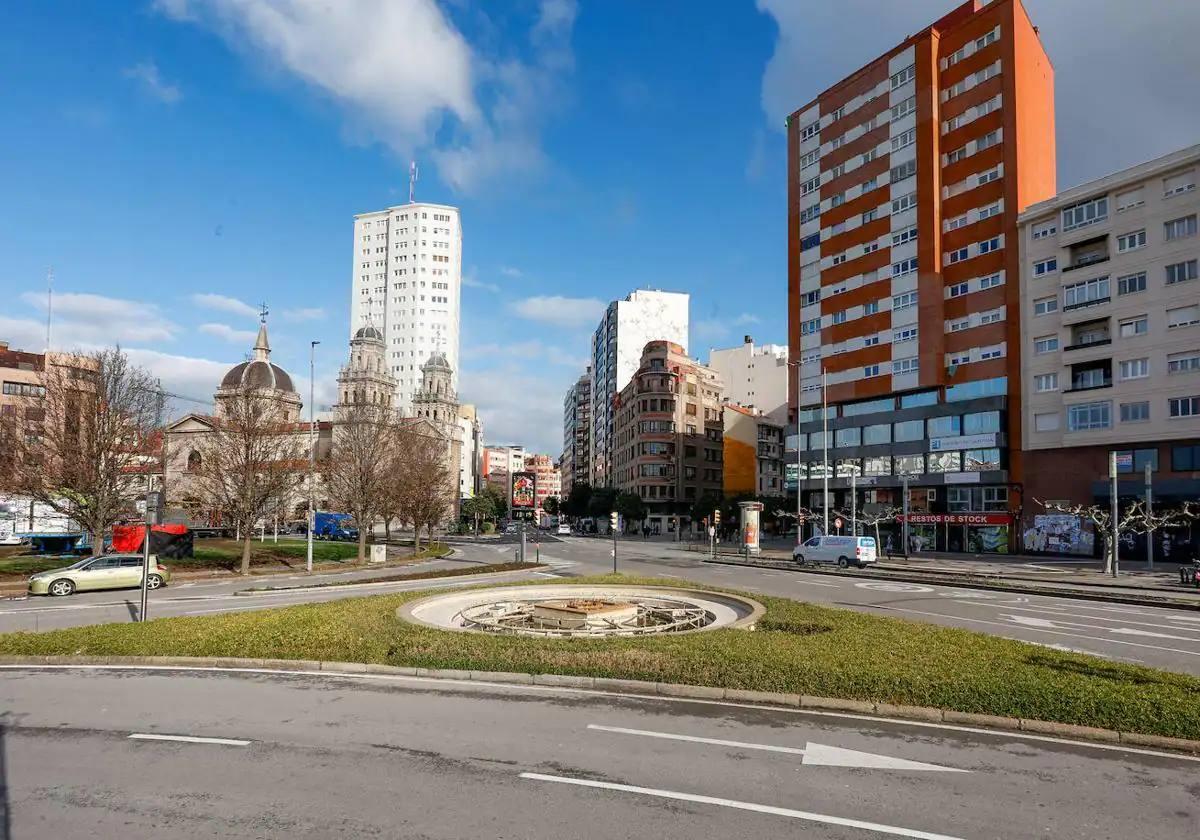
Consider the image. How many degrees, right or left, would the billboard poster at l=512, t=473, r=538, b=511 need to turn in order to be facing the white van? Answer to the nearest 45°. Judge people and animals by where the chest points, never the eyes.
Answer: approximately 90° to its left

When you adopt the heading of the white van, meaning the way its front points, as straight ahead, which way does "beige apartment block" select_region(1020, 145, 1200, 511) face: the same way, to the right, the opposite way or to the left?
to the left

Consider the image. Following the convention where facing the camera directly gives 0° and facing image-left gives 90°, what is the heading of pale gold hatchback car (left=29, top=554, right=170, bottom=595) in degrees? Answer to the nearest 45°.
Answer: approximately 90°

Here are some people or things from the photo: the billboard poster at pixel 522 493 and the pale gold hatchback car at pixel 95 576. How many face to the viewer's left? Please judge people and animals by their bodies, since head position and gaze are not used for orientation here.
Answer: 1
